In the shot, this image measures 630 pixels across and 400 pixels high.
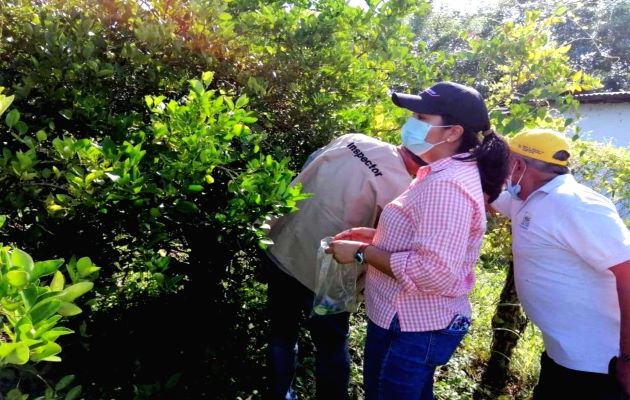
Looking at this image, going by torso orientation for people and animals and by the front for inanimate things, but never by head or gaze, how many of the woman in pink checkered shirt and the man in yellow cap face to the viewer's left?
2

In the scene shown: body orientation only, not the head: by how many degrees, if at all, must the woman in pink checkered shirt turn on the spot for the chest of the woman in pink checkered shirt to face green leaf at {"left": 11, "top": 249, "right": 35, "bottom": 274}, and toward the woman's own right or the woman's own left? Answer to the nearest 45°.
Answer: approximately 45° to the woman's own left

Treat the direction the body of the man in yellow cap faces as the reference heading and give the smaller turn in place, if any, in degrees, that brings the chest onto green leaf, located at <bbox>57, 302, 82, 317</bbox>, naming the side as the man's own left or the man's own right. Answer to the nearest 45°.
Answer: approximately 45° to the man's own left

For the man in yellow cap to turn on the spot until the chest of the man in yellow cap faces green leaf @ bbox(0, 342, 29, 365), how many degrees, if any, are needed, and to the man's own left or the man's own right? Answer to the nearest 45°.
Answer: approximately 45° to the man's own left

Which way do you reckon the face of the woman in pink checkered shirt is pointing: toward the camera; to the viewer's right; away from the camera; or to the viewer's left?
to the viewer's left

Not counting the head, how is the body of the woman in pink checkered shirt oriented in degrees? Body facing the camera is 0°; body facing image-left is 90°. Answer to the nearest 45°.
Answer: approximately 90°

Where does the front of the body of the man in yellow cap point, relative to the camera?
to the viewer's left

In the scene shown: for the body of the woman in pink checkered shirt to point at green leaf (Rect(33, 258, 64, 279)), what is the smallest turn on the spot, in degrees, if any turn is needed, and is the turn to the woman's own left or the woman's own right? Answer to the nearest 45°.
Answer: approximately 45° to the woman's own left
